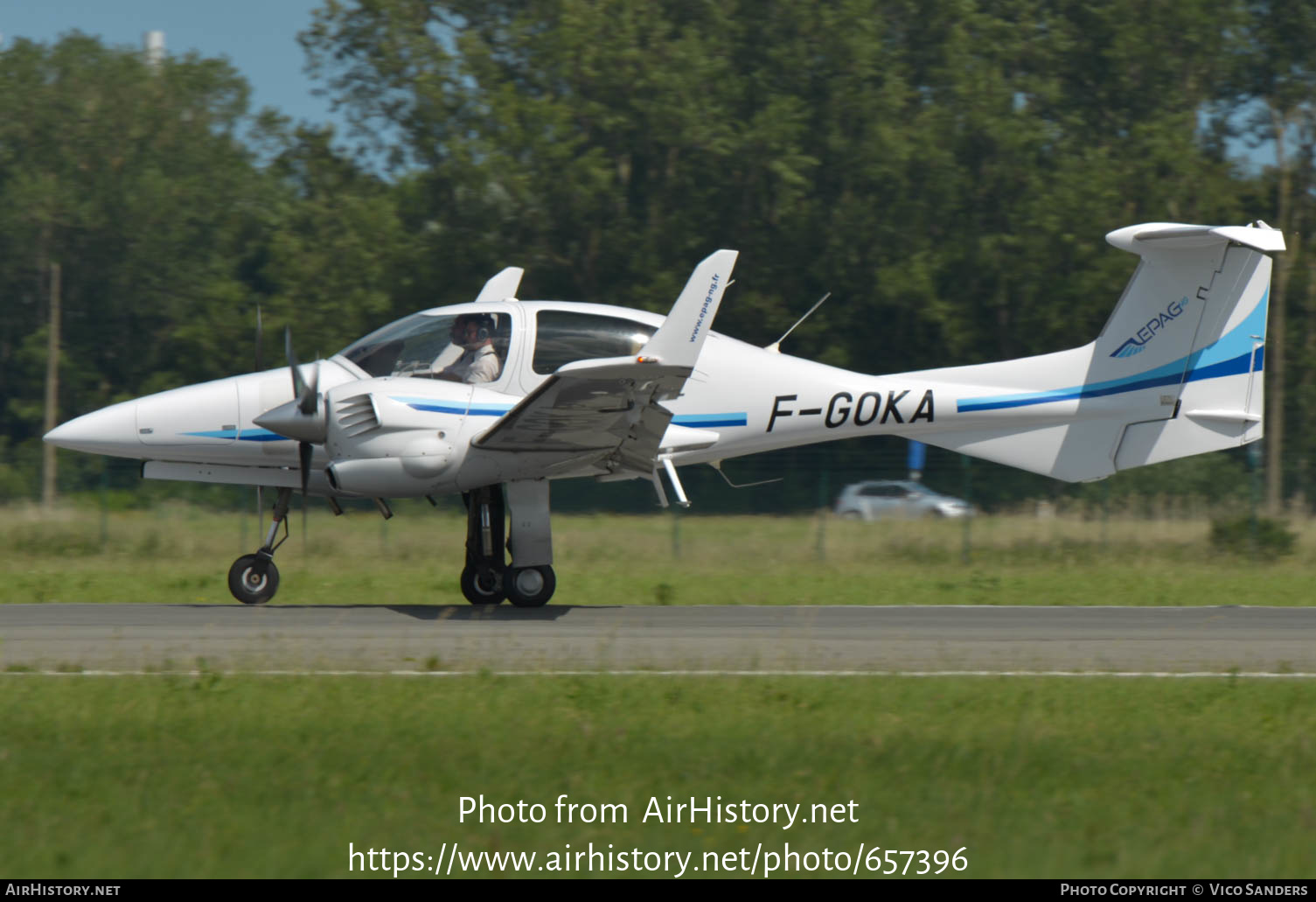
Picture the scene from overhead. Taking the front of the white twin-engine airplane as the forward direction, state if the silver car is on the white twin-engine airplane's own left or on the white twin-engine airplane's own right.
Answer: on the white twin-engine airplane's own right

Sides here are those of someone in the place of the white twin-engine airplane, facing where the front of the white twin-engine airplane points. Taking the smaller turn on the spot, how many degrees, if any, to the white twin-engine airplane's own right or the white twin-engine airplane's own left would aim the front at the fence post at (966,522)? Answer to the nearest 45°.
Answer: approximately 135° to the white twin-engine airplane's own right

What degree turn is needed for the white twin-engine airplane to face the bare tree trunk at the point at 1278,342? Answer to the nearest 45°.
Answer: approximately 135° to its right

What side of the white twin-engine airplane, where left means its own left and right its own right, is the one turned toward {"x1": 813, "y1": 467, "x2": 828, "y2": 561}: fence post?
right

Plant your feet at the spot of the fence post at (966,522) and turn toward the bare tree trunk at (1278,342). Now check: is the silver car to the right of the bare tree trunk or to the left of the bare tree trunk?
left

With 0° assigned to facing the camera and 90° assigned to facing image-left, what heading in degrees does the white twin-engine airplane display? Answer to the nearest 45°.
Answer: approximately 90°

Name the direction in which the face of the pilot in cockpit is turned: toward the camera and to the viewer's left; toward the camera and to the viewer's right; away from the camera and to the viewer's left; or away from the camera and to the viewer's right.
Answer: toward the camera and to the viewer's left
